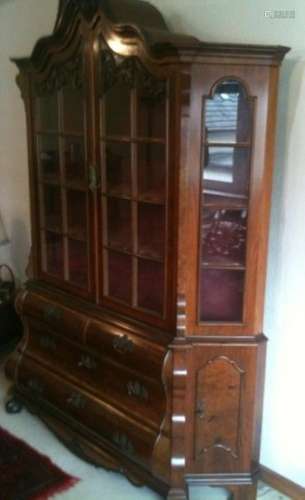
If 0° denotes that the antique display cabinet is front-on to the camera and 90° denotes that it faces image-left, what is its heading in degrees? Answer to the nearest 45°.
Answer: approximately 45°
